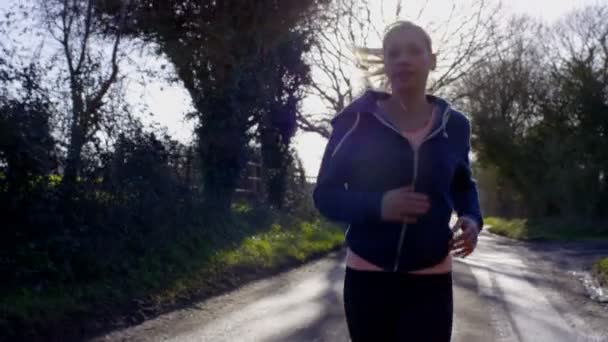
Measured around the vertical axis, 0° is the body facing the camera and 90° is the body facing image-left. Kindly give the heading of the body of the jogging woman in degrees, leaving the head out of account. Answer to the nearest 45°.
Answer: approximately 0°

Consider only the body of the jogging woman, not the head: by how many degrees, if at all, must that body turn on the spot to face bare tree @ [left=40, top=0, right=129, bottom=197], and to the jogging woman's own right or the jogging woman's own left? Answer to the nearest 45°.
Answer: approximately 135° to the jogging woman's own right
